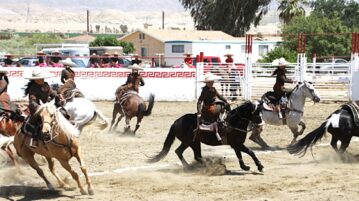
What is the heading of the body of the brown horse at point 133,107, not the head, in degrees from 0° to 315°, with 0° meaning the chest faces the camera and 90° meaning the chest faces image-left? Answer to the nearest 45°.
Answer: approximately 135°

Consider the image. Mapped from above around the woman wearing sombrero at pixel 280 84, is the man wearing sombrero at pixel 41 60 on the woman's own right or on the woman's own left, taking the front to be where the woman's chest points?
on the woman's own left

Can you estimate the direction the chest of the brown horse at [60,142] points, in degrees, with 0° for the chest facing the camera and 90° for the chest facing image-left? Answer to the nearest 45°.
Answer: approximately 315°

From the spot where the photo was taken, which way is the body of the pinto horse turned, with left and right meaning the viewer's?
facing away from the viewer and to the right of the viewer

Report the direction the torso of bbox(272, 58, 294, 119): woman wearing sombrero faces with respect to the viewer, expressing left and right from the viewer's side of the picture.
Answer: facing to the right of the viewer

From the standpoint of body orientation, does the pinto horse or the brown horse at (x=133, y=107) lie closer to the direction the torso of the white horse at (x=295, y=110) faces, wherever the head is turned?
the pinto horse

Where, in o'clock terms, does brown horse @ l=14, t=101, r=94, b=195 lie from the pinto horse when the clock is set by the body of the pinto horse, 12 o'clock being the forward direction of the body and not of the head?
The brown horse is roughly at 6 o'clock from the pinto horse.

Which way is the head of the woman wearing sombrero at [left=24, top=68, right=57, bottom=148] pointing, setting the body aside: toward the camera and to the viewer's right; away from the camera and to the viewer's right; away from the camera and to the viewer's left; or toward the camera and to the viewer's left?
toward the camera and to the viewer's right

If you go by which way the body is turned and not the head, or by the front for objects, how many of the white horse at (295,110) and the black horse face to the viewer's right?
2

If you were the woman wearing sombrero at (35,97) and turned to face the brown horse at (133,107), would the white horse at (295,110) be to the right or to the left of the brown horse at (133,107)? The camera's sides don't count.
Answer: right

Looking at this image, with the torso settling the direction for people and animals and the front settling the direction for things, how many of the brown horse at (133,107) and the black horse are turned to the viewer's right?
1
